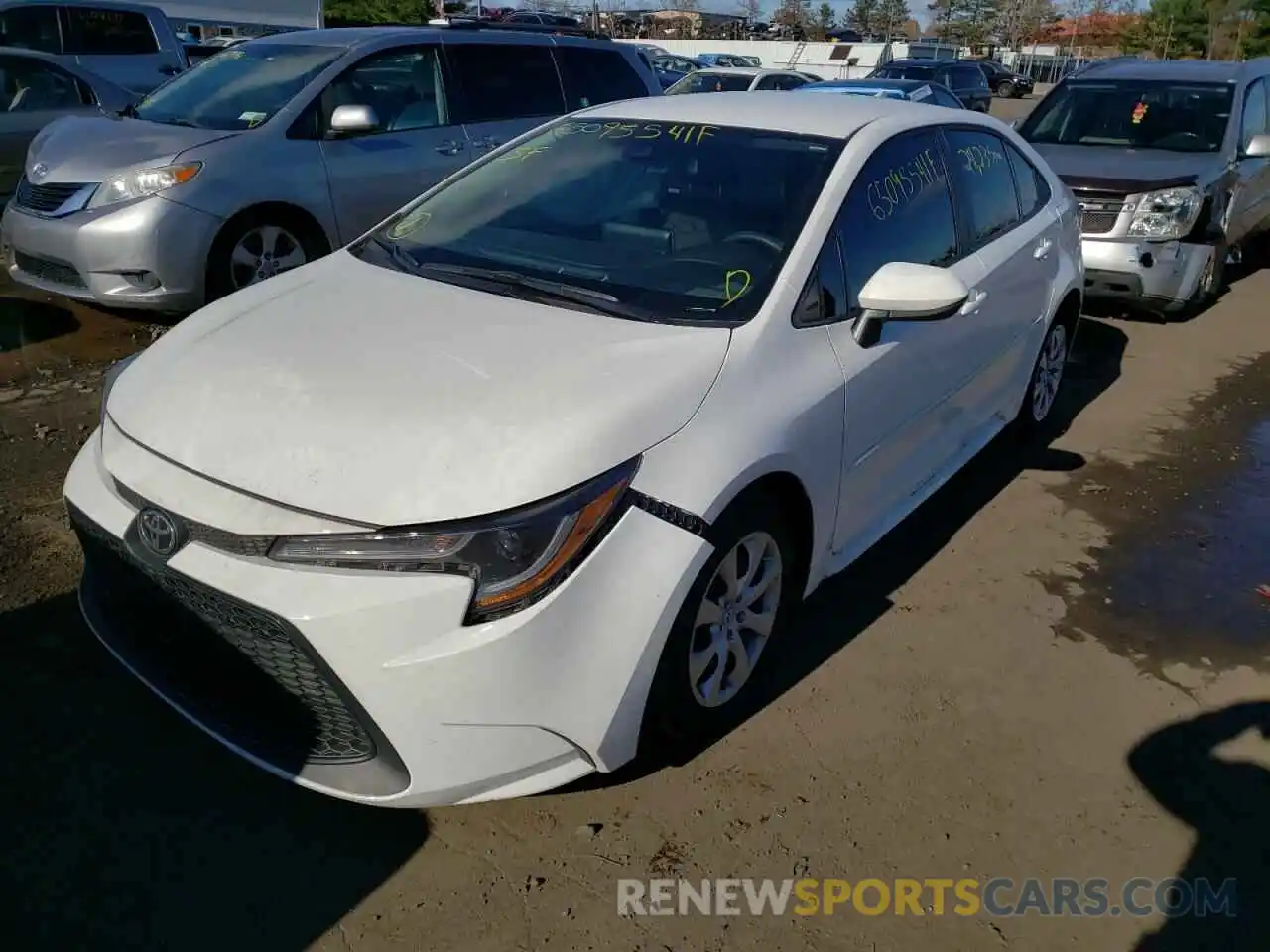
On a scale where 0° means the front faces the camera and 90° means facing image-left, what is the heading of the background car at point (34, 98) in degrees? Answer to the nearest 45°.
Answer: approximately 90°

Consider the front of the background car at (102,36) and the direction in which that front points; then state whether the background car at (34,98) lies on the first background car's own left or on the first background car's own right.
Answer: on the first background car's own left

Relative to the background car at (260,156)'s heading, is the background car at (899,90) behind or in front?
behind

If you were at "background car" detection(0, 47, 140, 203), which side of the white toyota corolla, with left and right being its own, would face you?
right

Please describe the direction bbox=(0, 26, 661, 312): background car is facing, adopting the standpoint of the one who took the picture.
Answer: facing the viewer and to the left of the viewer

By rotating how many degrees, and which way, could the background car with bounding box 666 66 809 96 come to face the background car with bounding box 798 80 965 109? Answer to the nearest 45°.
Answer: approximately 90° to its left

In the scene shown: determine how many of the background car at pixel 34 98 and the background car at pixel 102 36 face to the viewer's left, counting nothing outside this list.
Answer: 2

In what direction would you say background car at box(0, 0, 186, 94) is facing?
to the viewer's left

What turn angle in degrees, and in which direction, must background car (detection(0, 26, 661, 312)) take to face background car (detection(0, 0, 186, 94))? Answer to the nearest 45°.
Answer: approximately 135° to its right

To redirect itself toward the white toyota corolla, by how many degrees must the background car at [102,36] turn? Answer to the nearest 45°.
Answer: approximately 90° to its left

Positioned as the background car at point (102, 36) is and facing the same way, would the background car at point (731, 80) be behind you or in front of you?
behind

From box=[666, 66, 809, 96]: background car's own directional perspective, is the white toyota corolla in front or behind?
in front

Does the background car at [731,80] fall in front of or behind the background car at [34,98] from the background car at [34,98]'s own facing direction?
behind

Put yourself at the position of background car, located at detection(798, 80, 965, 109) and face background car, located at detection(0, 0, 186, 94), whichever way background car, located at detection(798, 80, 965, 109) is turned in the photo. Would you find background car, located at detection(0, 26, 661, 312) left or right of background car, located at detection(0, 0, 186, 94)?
left

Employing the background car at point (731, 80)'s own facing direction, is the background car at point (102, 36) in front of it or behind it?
in front
